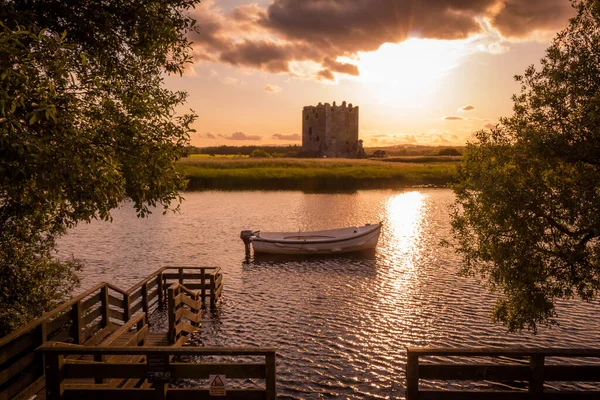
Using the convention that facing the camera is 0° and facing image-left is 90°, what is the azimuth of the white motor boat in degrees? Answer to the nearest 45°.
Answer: approximately 270°

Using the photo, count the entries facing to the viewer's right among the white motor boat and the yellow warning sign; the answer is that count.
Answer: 1

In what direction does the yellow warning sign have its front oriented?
toward the camera

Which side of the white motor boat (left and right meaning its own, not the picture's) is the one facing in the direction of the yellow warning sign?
right

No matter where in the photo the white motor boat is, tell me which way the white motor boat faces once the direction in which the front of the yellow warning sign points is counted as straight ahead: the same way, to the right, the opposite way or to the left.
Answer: to the left

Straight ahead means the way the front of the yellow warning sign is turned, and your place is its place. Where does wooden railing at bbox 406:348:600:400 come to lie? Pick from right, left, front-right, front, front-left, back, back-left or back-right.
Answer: left

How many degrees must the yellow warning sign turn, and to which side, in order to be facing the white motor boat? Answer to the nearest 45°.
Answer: approximately 180°

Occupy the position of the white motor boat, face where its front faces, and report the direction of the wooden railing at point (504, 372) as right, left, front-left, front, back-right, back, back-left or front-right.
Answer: right

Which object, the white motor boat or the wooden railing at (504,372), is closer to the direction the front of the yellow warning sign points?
the wooden railing
